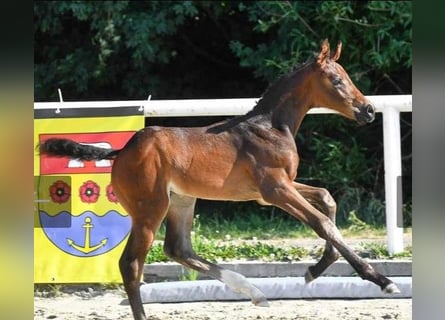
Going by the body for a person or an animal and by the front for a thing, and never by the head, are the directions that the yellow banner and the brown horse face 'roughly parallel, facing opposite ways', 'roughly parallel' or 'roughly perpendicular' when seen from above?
roughly perpendicular

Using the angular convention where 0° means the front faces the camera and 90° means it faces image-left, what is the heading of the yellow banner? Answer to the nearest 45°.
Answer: approximately 0°

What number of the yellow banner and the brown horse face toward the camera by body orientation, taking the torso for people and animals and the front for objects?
1

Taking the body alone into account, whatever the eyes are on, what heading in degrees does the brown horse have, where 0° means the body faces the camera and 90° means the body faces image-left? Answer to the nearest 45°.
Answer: approximately 270°

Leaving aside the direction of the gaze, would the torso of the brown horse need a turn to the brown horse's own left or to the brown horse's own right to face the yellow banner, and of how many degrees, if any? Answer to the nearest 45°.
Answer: approximately 135° to the brown horse's own left

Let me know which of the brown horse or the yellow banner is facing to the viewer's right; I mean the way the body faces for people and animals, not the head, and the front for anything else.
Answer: the brown horse

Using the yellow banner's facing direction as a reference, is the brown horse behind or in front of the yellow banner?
in front
